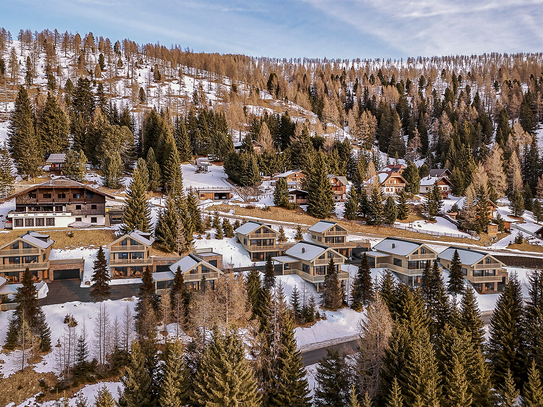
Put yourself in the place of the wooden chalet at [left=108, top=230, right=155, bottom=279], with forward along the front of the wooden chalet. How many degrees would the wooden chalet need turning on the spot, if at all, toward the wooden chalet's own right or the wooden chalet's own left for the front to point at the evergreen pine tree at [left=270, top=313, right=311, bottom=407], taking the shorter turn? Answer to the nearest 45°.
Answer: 0° — it already faces it

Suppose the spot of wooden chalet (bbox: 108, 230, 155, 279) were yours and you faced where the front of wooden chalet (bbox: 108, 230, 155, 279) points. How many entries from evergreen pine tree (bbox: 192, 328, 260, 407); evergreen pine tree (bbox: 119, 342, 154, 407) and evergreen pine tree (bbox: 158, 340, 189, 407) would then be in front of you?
3

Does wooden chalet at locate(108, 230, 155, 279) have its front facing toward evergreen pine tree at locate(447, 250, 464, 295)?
no

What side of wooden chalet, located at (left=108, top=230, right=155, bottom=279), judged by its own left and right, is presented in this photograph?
front

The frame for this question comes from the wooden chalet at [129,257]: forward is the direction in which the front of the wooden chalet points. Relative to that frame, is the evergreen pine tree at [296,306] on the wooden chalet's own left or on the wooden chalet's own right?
on the wooden chalet's own left

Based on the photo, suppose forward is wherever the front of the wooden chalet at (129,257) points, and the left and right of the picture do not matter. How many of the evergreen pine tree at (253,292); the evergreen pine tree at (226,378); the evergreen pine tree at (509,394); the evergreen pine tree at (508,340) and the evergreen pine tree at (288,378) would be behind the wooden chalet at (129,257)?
0

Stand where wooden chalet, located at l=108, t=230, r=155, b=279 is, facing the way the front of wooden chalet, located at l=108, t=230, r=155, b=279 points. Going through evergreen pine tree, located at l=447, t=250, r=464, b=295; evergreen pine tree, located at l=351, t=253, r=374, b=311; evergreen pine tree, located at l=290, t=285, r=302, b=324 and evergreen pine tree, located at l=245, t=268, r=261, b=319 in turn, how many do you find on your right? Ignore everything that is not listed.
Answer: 0

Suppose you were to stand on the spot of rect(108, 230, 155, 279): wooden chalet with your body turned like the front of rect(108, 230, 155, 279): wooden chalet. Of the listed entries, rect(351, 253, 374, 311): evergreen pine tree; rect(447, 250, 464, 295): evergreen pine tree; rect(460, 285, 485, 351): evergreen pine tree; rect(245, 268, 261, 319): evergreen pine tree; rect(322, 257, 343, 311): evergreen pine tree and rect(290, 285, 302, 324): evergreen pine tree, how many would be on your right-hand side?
0

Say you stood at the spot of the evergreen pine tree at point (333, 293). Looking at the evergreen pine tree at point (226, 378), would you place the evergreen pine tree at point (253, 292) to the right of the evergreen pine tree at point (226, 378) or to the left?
right

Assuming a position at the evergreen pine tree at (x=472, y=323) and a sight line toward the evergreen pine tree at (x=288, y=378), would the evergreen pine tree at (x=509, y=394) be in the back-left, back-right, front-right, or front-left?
front-left

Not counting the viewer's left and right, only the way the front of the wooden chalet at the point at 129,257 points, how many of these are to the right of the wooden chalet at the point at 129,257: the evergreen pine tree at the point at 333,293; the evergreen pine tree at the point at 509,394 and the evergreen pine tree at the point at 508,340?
0

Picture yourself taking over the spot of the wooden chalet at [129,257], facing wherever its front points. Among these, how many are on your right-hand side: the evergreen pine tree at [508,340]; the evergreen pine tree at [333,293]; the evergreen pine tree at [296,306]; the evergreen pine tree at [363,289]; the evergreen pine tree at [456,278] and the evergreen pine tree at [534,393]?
0

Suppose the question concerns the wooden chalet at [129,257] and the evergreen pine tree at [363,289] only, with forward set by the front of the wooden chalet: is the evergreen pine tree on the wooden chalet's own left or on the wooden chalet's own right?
on the wooden chalet's own left

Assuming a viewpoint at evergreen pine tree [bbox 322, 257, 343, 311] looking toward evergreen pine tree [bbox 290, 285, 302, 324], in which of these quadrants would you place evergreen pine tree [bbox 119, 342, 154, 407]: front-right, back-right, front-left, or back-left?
front-left

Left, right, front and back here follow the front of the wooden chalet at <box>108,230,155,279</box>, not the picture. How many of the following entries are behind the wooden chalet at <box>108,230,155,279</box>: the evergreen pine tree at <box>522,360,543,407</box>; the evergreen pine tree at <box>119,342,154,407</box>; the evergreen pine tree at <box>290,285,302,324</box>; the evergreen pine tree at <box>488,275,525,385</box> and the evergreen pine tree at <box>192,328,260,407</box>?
0

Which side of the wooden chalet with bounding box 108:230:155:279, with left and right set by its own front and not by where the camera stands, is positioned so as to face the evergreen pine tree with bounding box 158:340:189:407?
front

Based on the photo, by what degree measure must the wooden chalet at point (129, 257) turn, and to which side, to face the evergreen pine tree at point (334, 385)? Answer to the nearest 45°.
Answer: approximately 45° to its left

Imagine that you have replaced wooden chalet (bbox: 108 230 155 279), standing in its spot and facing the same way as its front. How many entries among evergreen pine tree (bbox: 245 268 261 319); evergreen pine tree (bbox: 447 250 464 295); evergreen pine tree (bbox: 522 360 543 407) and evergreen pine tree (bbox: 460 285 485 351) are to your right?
0

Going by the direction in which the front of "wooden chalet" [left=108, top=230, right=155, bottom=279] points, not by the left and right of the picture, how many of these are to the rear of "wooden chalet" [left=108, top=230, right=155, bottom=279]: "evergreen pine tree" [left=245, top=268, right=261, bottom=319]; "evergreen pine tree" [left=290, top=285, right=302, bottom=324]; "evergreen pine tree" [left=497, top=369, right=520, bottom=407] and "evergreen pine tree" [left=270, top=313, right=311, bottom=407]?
0

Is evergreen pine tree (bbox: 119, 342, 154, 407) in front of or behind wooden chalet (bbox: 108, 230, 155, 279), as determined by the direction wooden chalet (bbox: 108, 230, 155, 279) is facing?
in front

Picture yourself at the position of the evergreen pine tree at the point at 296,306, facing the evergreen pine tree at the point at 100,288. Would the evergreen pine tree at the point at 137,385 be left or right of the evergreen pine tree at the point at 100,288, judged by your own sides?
left
